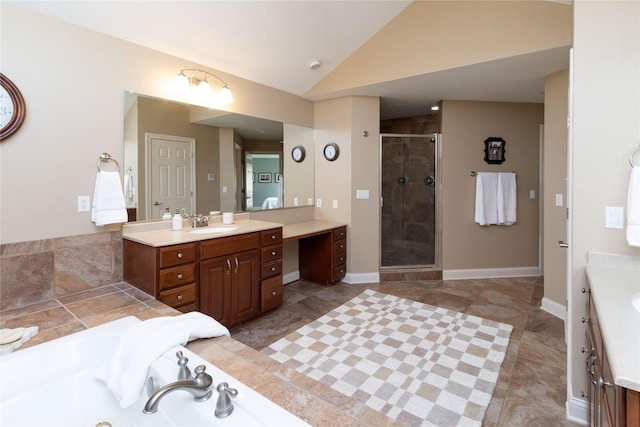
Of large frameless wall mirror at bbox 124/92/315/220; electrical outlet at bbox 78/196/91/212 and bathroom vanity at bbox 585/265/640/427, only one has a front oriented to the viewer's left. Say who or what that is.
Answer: the bathroom vanity

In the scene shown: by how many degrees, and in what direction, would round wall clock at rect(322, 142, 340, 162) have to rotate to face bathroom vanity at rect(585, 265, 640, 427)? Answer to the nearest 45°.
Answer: approximately 45° to its left

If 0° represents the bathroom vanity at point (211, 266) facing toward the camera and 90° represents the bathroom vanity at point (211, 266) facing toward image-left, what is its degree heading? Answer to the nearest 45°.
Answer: approximately 315°

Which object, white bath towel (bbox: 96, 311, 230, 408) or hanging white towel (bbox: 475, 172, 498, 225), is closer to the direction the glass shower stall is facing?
the white bath towel

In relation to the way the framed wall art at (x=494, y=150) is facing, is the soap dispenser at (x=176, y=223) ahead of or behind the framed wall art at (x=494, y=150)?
ahead

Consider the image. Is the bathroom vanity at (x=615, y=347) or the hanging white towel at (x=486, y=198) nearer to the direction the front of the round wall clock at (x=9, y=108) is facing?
the bathroom vanity

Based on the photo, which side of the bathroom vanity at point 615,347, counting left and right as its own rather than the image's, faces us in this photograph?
left

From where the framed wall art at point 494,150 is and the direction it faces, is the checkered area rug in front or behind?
in front
